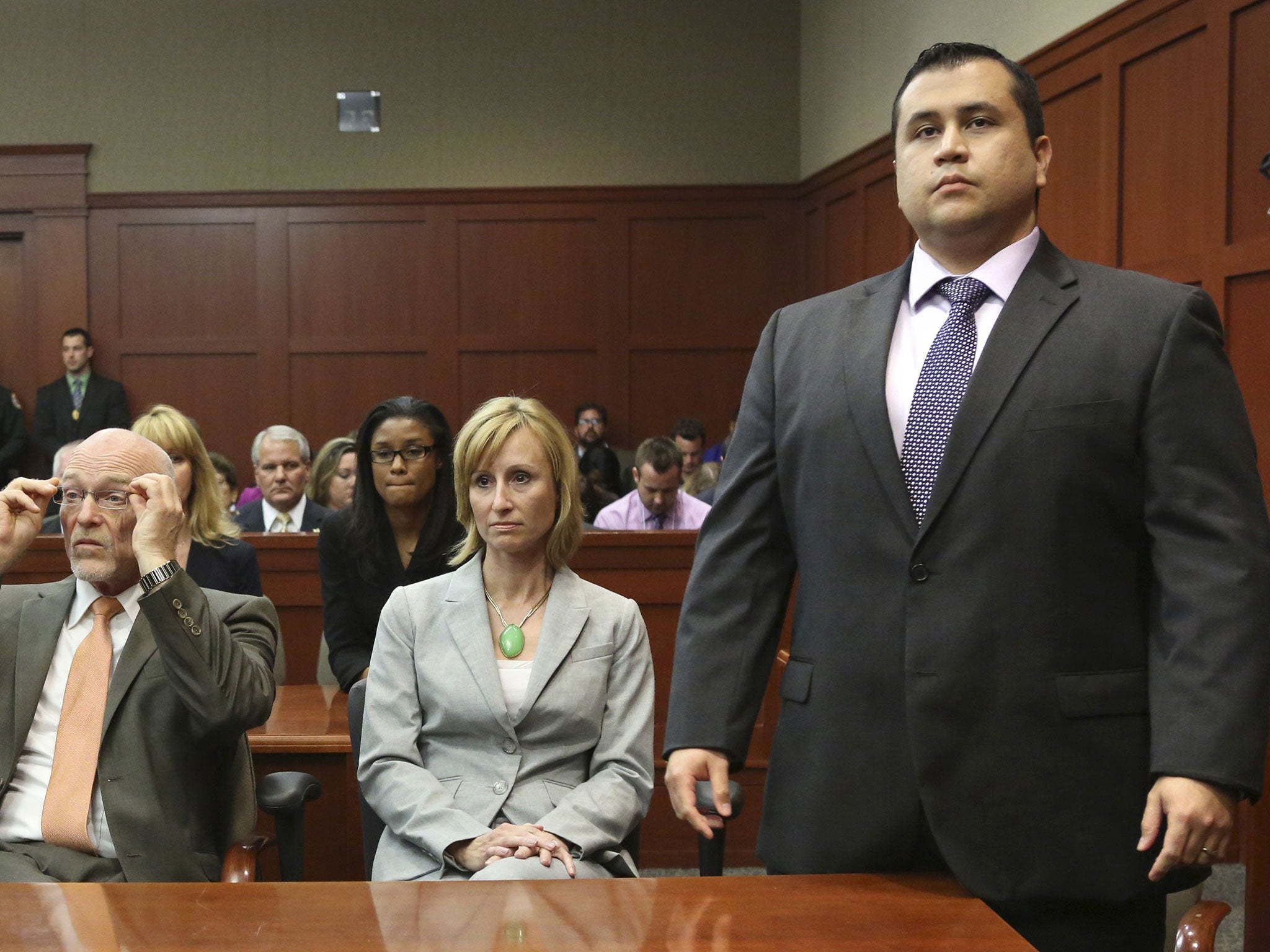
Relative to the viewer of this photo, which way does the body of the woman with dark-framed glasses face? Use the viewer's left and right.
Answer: facing the viewer

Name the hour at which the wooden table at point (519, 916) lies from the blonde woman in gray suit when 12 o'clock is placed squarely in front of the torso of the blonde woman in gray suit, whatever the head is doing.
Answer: The wooden table is roughly at 12 o'clock from the blonde woman in gray suit.

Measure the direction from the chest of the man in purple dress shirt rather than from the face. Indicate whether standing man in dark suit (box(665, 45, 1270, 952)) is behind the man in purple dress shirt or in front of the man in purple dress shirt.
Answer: in front

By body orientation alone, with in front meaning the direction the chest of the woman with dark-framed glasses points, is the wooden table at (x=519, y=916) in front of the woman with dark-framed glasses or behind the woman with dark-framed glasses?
in front

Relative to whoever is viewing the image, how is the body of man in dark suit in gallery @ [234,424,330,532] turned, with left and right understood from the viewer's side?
facing the viewer

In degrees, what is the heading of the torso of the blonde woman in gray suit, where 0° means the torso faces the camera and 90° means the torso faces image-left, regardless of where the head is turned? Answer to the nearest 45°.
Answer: approximately 0°

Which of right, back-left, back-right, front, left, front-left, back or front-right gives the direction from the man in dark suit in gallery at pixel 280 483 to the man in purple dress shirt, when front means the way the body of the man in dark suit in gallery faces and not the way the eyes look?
left

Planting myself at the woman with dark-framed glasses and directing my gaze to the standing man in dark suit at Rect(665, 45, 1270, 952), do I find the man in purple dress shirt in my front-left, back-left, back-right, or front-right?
back-left

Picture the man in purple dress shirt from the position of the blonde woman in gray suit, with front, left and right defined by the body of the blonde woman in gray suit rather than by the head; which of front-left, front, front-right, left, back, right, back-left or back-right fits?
back

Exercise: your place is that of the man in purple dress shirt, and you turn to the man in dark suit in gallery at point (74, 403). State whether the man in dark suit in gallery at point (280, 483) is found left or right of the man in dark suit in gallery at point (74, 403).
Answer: left
